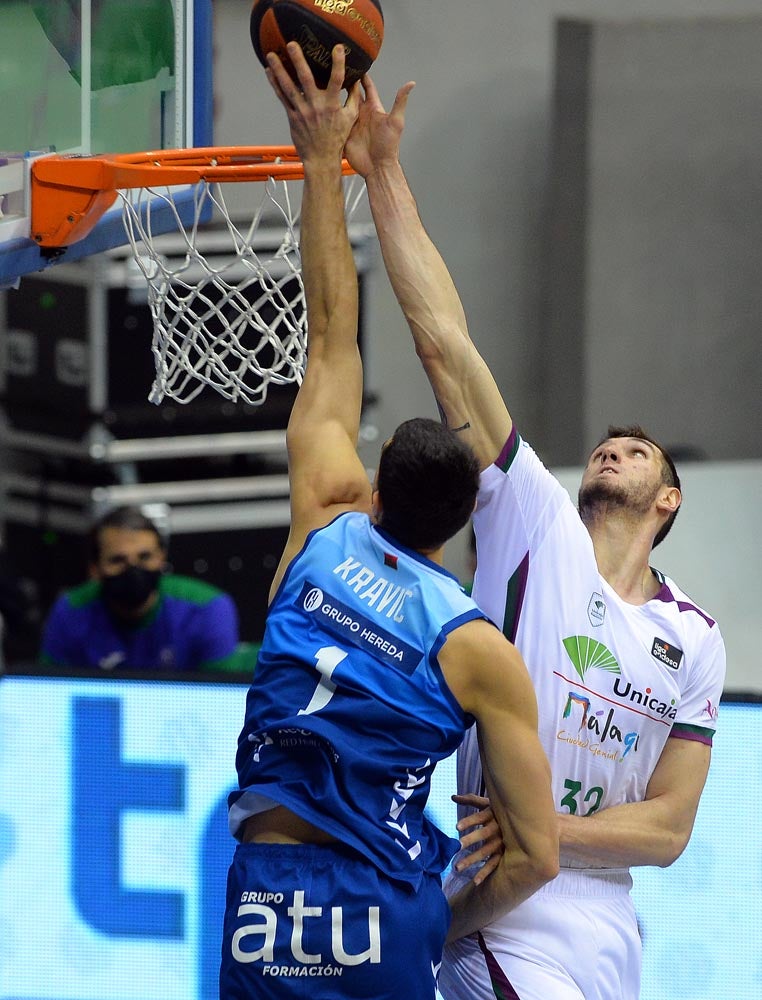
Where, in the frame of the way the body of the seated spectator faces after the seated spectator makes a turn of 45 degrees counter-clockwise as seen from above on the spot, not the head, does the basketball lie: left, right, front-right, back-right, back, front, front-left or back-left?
front-right

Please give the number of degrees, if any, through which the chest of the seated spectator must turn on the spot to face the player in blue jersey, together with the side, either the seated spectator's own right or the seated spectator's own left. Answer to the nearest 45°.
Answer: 0° — they already face them

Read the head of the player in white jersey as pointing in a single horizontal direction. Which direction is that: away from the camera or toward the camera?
toward the camera

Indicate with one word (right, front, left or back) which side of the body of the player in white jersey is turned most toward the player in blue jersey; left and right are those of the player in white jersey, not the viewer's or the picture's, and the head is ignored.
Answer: front

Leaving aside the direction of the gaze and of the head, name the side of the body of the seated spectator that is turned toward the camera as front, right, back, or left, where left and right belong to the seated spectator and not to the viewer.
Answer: front

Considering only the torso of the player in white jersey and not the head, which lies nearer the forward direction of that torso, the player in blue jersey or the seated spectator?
the player in blue jersey

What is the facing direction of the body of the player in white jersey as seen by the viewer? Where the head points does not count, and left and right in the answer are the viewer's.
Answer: facing the viewer and to the left of the viewer
